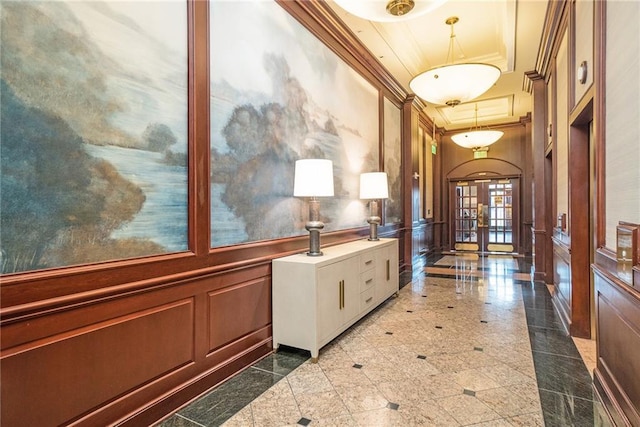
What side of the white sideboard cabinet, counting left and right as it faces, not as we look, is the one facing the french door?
left

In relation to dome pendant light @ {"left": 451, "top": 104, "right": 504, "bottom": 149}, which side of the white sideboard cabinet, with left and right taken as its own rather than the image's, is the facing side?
left
